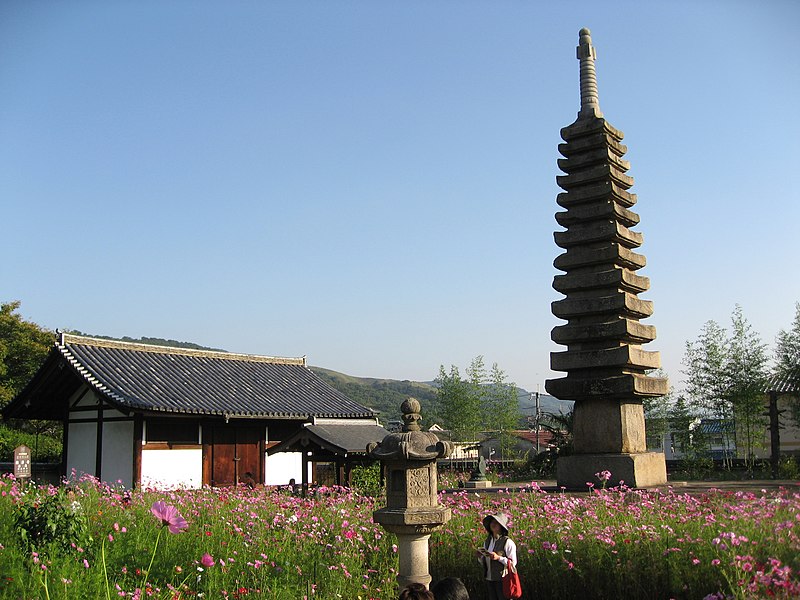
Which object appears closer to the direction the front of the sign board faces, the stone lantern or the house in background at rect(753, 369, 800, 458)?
the stone lantern

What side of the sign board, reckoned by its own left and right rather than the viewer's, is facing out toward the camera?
front

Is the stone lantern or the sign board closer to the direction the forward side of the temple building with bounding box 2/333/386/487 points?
the stone lantern

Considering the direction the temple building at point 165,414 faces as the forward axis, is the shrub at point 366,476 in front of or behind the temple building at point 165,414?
in front

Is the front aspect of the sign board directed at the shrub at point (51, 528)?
yes

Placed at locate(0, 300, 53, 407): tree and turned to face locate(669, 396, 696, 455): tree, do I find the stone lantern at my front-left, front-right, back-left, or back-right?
front-right

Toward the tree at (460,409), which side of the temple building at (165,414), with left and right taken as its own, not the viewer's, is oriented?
left

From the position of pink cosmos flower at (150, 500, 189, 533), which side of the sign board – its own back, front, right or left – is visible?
front

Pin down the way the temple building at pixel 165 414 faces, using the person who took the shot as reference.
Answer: facing the viewer and to the right of the viewer

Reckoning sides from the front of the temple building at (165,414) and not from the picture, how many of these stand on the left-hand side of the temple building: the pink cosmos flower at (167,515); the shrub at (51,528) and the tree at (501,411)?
1

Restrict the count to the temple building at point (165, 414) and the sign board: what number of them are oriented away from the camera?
0

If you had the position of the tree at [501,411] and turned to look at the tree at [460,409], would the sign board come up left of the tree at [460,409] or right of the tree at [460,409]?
left
